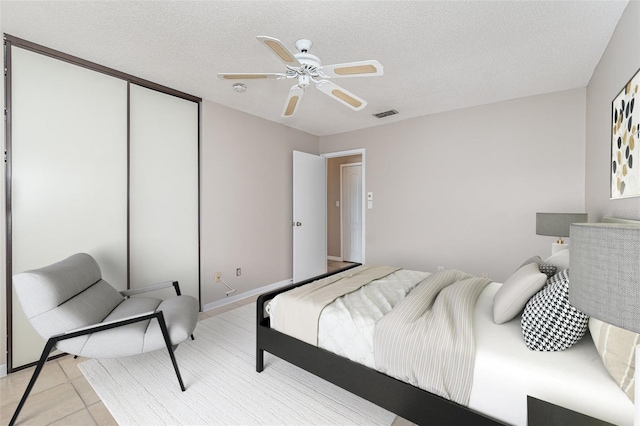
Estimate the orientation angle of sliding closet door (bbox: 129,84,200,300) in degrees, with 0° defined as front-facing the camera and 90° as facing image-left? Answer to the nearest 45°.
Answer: approximately 315°

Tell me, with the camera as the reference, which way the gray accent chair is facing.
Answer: facing to the right of the viewer

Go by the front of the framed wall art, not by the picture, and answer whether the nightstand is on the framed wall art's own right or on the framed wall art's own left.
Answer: on the framed wall art's own left

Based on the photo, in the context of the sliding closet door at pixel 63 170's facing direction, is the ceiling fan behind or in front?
in front

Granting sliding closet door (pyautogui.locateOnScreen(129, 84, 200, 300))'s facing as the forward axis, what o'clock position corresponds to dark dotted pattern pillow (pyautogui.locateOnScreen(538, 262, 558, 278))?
The dark dotted pattern pillow is roughly at 12 o'clock from the sliding closet door.

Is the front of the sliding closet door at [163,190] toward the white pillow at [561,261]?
yes

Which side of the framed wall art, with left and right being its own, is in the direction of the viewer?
left

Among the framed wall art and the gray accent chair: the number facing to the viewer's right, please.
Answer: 1

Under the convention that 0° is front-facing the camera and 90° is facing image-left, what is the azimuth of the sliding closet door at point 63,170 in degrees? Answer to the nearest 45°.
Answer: approximately 315°

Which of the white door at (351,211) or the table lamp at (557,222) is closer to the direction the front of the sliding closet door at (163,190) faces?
the table lamp
